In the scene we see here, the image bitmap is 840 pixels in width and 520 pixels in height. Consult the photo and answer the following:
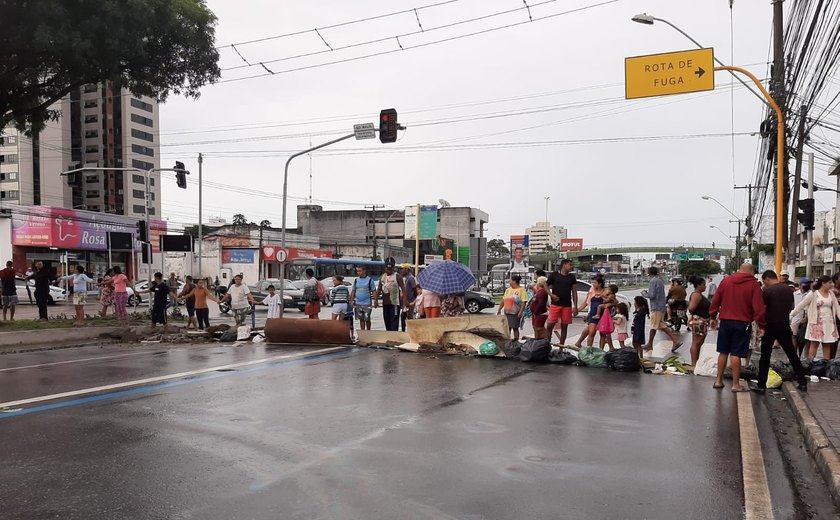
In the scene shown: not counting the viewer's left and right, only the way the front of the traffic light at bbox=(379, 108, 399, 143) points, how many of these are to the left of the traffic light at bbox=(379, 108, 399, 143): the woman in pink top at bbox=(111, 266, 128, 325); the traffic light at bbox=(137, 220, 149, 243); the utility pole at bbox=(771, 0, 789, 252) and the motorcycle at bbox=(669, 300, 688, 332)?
2

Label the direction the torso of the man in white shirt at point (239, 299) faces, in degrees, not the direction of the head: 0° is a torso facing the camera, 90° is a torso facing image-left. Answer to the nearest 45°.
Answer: approximately 0°

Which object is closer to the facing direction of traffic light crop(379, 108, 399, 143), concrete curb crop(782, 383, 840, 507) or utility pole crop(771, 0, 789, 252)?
the concrete curb

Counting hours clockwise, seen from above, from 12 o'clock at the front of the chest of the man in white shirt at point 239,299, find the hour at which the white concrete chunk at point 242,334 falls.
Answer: The white concrete chunk is roughly at 12 o'clock from the man in white shirt.
